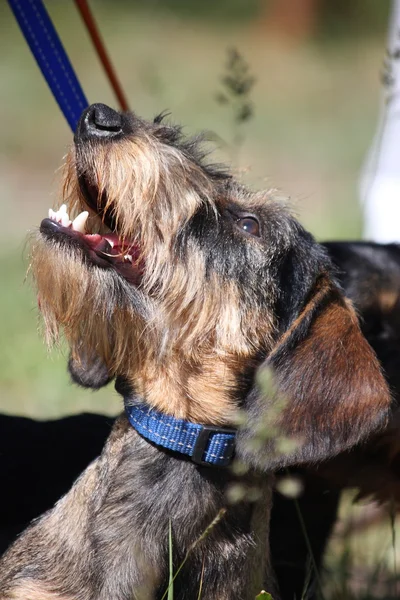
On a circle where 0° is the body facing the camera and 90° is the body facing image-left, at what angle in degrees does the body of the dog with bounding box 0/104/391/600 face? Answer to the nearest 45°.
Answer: approximately 45°

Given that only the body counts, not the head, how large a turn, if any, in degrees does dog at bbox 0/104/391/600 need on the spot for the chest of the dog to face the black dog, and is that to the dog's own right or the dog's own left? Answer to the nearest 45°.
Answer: approximately 180°
